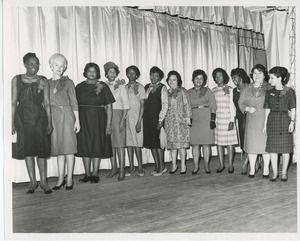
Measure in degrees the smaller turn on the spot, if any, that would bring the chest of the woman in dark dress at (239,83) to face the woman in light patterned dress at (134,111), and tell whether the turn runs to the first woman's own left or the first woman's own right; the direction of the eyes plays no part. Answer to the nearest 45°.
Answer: approximately 45° to the first woman's own right

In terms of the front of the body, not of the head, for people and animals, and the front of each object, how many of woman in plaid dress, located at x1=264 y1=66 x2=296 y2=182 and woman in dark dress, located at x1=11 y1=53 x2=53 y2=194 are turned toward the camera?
2

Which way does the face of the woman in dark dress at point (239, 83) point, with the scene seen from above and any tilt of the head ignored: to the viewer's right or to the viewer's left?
to the viewer's left

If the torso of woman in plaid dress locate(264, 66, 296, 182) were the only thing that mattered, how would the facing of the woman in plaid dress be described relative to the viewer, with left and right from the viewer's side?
facing the viewer

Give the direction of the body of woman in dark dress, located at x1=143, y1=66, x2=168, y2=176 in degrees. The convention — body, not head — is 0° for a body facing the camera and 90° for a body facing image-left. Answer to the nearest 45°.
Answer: approximately 45°

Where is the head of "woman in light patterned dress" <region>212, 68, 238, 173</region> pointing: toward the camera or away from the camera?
toward the camera

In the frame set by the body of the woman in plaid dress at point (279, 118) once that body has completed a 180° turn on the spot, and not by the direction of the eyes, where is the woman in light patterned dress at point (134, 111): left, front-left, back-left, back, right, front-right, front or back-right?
left

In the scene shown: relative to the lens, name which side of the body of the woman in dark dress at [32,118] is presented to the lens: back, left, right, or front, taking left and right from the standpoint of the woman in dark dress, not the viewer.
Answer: front

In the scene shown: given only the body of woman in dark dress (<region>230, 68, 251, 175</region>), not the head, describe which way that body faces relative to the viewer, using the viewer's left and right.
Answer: facing the viewer and to the left of the viewer

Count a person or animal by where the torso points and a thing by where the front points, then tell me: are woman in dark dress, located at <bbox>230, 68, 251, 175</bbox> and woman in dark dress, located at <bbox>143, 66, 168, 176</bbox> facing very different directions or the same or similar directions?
same or similar directions

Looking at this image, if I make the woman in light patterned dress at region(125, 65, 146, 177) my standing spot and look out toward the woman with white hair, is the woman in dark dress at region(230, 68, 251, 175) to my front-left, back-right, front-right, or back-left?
back-left
